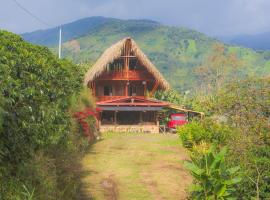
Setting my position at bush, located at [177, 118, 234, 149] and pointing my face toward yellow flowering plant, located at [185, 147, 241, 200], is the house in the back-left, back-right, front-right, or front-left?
back-right

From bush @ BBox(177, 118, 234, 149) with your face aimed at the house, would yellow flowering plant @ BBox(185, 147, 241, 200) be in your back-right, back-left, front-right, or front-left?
back-left

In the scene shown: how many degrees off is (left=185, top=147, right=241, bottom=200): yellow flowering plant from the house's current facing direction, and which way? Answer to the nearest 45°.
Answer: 0° — it already faces it

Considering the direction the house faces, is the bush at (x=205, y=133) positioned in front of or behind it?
in front

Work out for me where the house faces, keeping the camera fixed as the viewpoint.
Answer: facing the viewer
